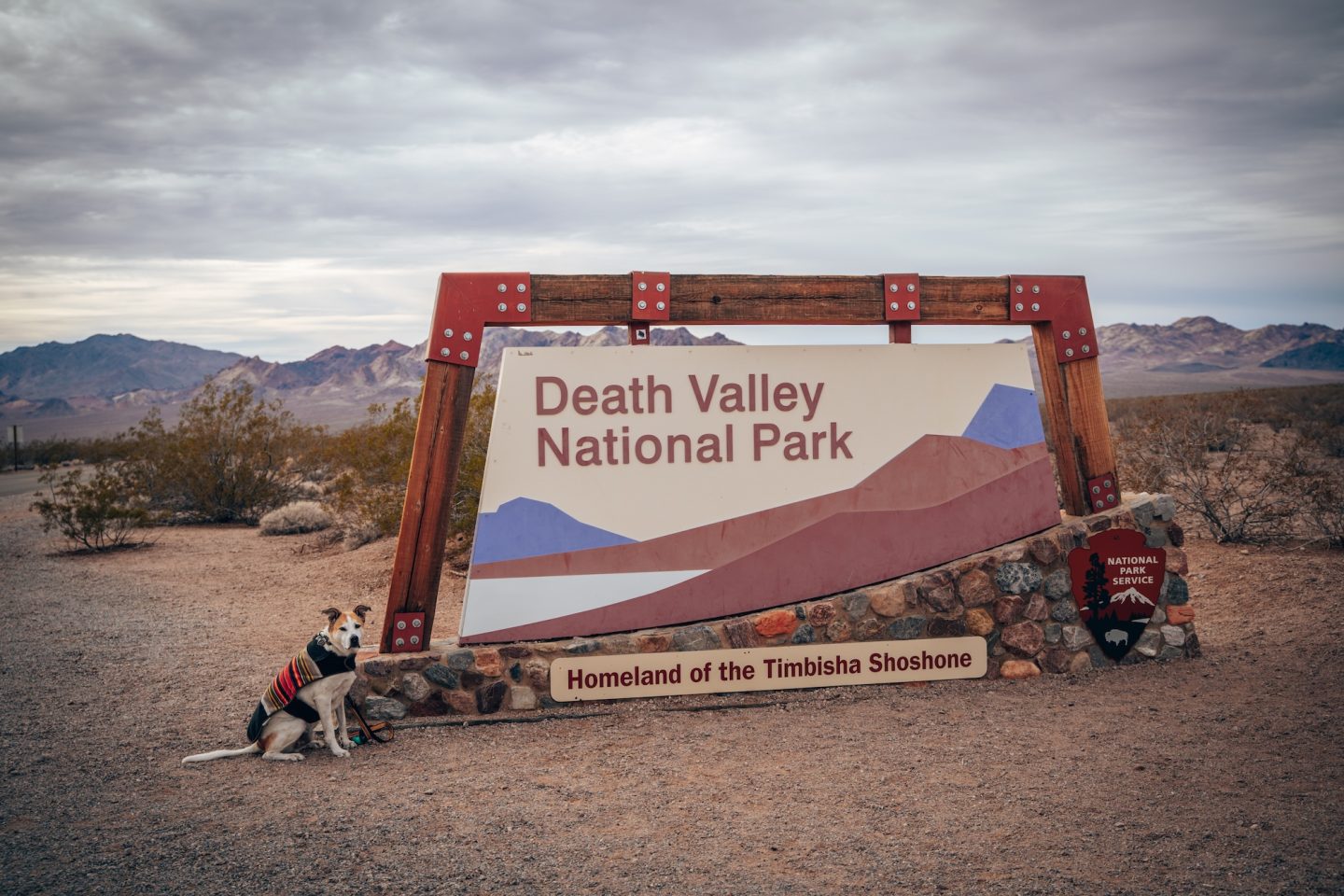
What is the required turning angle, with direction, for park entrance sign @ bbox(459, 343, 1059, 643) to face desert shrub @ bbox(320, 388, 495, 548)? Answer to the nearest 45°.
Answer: approximately 135° to its right

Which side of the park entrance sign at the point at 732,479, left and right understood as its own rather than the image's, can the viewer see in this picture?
front

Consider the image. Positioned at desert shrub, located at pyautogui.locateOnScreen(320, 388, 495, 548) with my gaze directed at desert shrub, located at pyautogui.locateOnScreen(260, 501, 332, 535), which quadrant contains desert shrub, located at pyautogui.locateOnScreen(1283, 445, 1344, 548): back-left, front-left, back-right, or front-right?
back-right

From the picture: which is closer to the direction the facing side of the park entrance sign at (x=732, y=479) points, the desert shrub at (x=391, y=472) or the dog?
the dog

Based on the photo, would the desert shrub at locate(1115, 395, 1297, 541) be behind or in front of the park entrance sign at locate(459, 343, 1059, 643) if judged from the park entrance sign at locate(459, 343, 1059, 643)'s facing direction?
behind

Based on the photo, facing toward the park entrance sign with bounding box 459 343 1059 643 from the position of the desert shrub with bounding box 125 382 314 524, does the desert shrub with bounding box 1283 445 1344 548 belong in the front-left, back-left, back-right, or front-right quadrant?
front-left

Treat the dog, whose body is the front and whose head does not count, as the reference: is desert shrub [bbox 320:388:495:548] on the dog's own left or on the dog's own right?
on the dog's own left

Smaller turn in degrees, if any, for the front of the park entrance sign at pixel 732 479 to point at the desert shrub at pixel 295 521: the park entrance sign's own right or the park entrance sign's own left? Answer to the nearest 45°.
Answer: approximately 135° to the park entrance sign's own right

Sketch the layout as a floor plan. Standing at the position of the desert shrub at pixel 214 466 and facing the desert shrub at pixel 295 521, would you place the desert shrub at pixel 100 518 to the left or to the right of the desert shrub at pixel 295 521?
right
